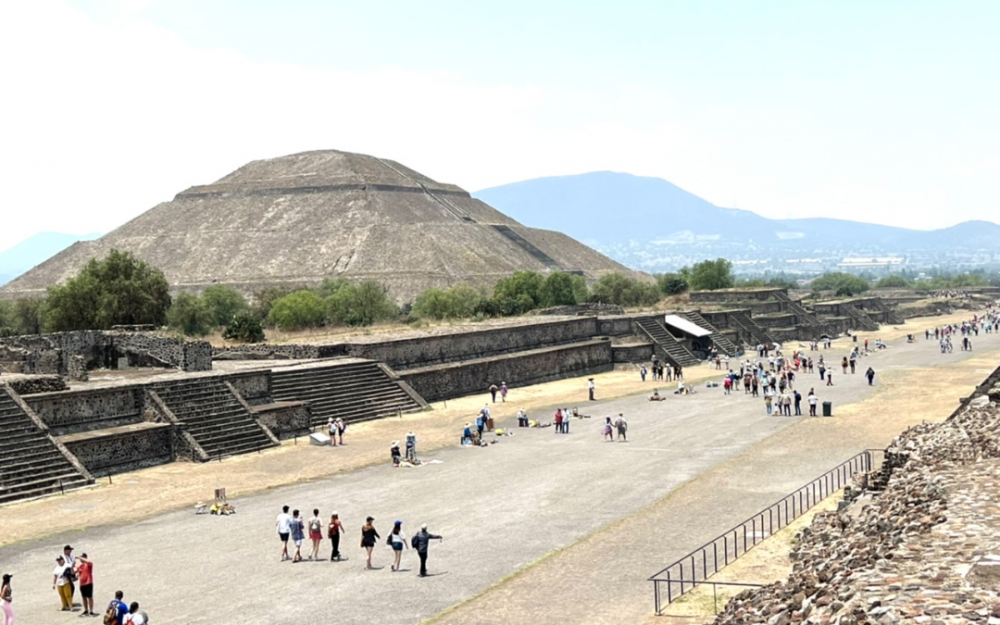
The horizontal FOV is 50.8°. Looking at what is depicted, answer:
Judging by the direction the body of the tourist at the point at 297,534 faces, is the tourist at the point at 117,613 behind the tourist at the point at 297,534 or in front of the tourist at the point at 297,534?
behind

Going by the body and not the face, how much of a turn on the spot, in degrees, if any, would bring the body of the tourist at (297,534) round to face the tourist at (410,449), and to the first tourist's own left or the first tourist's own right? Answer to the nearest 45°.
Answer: approximately 45° to the first tourist's own left

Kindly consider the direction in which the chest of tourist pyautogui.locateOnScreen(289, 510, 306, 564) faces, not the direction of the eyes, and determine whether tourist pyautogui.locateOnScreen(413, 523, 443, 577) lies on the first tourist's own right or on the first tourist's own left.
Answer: on the first tourist's own right

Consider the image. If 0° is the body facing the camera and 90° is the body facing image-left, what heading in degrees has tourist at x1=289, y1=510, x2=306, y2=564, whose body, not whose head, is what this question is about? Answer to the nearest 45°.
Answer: approximately 225°

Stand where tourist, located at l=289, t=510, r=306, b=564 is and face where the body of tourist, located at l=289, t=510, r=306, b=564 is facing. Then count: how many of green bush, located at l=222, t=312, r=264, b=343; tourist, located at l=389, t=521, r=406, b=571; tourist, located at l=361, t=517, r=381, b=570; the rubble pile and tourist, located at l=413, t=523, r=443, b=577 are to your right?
4

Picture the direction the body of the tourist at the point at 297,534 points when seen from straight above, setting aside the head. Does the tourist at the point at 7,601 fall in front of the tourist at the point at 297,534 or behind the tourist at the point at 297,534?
behind

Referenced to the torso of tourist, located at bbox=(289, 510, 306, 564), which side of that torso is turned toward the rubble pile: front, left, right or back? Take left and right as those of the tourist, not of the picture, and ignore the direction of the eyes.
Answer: right

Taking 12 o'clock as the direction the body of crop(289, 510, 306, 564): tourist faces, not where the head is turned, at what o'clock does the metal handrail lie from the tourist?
The metal handrail is roughly at 2 o'clock from the tourist.
